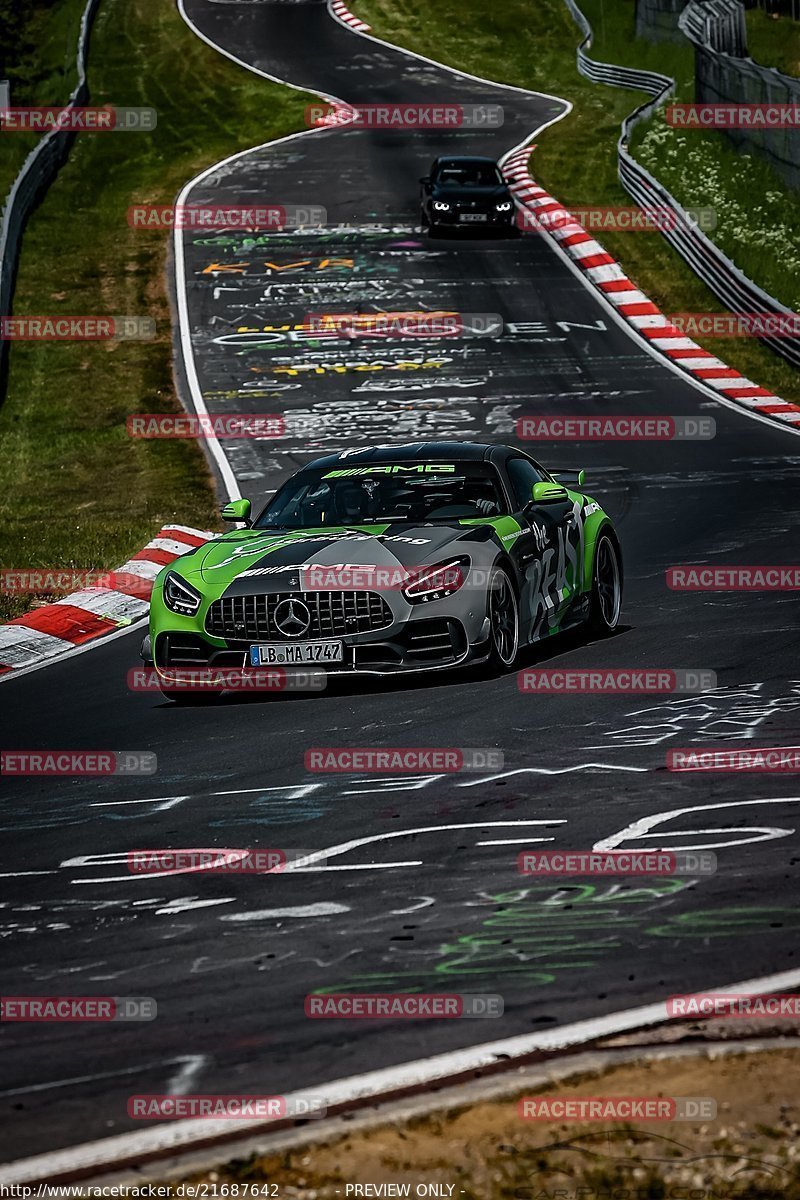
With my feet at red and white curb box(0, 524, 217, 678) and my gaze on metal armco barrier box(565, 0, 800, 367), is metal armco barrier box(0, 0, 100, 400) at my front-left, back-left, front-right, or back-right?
front-left

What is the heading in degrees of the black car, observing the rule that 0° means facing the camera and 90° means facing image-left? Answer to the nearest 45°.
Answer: approximately 0°

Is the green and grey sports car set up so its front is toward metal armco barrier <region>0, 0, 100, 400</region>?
no

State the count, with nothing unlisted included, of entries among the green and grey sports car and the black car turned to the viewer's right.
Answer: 0

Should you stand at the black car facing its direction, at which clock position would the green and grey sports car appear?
The green and grey sports car is roughly at 12 o'clock from the black car.

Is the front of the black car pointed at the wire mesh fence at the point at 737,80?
no

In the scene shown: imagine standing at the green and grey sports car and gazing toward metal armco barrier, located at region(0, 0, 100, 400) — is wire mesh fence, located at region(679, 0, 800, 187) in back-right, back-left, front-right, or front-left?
front-right

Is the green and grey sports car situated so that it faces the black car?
no

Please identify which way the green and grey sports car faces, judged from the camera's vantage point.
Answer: facing the viewer and to the left of the viewer

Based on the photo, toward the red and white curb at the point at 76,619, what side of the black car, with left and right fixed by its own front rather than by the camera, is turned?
front
